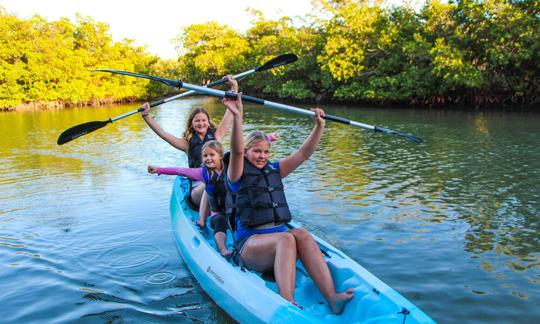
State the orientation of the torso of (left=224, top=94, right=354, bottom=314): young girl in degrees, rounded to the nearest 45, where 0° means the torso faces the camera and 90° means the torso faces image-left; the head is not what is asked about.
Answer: approximately 315°

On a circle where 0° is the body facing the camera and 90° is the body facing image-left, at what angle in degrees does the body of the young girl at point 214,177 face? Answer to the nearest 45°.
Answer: approximately 0°

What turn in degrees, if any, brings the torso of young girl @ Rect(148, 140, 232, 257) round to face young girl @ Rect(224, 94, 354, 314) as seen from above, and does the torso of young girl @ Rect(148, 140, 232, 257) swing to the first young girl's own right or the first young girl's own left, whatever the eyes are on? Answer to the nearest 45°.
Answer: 0° — they already face them
